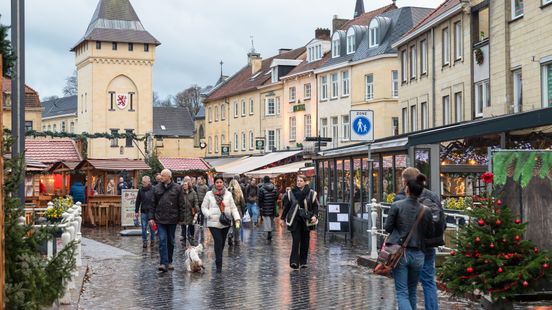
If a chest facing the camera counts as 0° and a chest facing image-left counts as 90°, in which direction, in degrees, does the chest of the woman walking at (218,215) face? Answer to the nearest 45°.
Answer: approximately 0°

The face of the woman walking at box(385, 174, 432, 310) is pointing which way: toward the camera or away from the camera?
away from the camera

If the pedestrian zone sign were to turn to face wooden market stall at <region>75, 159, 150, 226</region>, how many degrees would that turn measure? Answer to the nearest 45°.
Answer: approximately 135° to its right

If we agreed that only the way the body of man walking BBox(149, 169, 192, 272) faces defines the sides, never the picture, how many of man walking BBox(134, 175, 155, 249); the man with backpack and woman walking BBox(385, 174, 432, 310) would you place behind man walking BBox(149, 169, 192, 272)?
1

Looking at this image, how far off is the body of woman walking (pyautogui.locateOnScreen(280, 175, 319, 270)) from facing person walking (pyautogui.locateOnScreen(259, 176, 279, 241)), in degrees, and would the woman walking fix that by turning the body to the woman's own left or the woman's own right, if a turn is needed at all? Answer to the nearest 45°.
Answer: approximately 180°

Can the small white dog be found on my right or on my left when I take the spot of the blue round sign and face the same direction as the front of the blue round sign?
on my right

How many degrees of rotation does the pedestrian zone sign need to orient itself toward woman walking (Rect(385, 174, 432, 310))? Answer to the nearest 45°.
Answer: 0° — it already faces them

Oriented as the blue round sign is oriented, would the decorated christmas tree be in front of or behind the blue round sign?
in front
